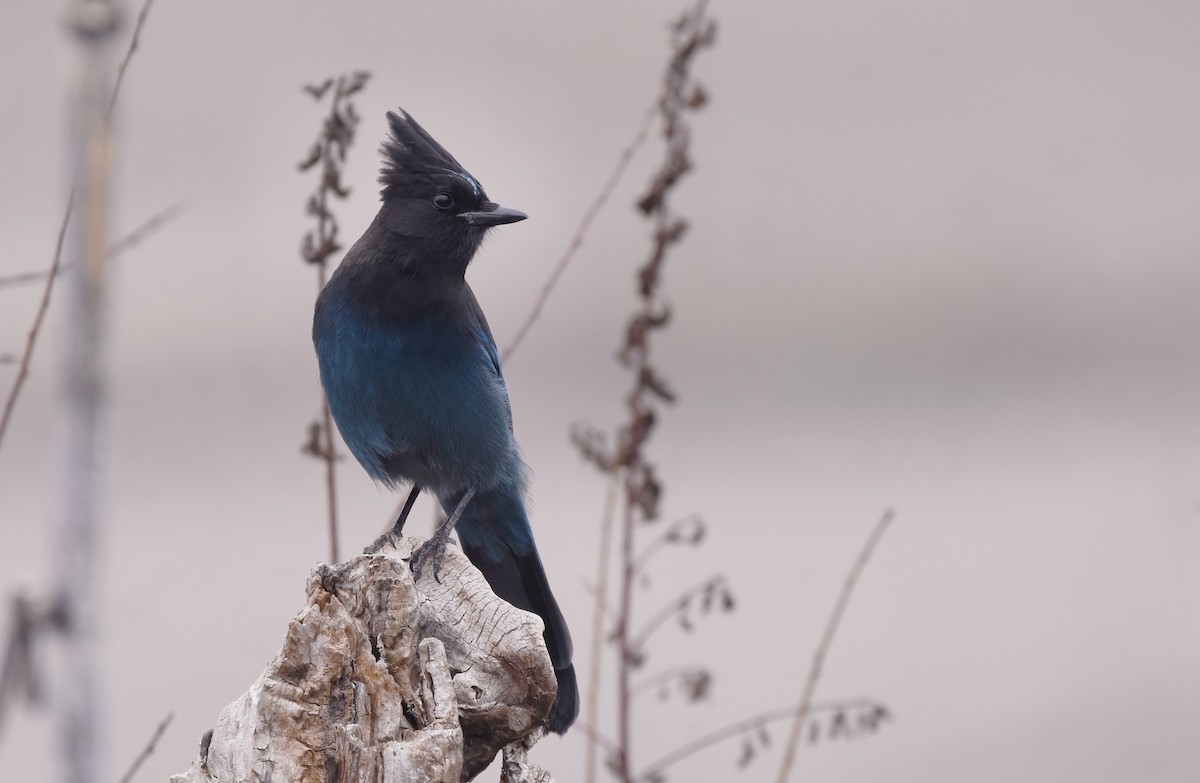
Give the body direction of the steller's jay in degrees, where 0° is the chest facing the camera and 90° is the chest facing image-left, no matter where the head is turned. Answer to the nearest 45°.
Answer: approximately 45°
